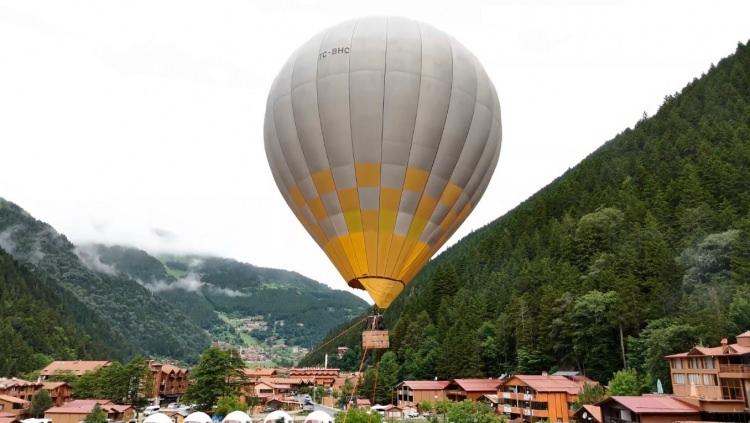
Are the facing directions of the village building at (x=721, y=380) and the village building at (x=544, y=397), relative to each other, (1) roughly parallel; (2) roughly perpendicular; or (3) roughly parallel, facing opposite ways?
roughly parallel

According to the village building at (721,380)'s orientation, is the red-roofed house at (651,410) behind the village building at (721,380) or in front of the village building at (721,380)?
in front

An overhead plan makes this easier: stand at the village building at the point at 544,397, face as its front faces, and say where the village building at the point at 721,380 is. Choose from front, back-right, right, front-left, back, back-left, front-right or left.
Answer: left

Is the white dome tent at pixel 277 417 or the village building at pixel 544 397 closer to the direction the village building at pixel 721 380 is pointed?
the white dome tent

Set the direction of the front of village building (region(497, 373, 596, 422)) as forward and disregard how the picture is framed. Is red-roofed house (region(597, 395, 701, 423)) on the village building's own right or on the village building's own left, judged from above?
on the village building's own left

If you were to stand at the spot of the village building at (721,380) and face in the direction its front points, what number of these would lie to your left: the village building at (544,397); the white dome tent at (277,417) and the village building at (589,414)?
0

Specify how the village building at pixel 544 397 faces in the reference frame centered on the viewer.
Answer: facing the viewer and to the left of the viewer

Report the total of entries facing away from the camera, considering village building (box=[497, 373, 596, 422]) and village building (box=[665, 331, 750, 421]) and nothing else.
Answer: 0

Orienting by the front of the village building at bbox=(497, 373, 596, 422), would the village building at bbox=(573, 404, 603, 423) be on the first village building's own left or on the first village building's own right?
on the first village building's own left

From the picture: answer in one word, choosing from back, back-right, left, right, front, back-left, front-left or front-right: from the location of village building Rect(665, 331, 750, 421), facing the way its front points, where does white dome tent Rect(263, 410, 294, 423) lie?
front-right

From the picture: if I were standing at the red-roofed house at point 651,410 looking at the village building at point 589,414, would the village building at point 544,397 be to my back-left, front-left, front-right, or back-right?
front-right
